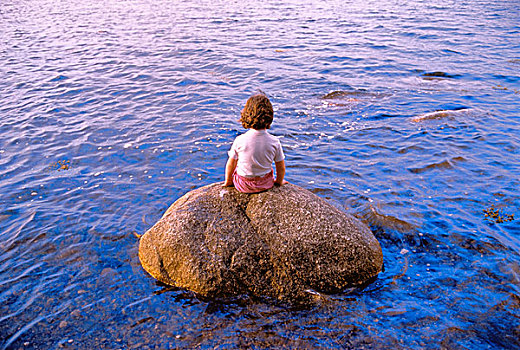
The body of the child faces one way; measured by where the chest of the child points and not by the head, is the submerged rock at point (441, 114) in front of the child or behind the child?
in front

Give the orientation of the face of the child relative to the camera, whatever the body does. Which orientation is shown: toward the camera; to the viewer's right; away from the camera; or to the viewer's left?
away from the camera

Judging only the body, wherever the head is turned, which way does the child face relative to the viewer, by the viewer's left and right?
facing away from the viewer

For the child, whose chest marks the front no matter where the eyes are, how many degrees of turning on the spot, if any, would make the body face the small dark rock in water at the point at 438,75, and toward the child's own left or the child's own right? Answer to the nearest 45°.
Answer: approximately 45° to the child's own right
